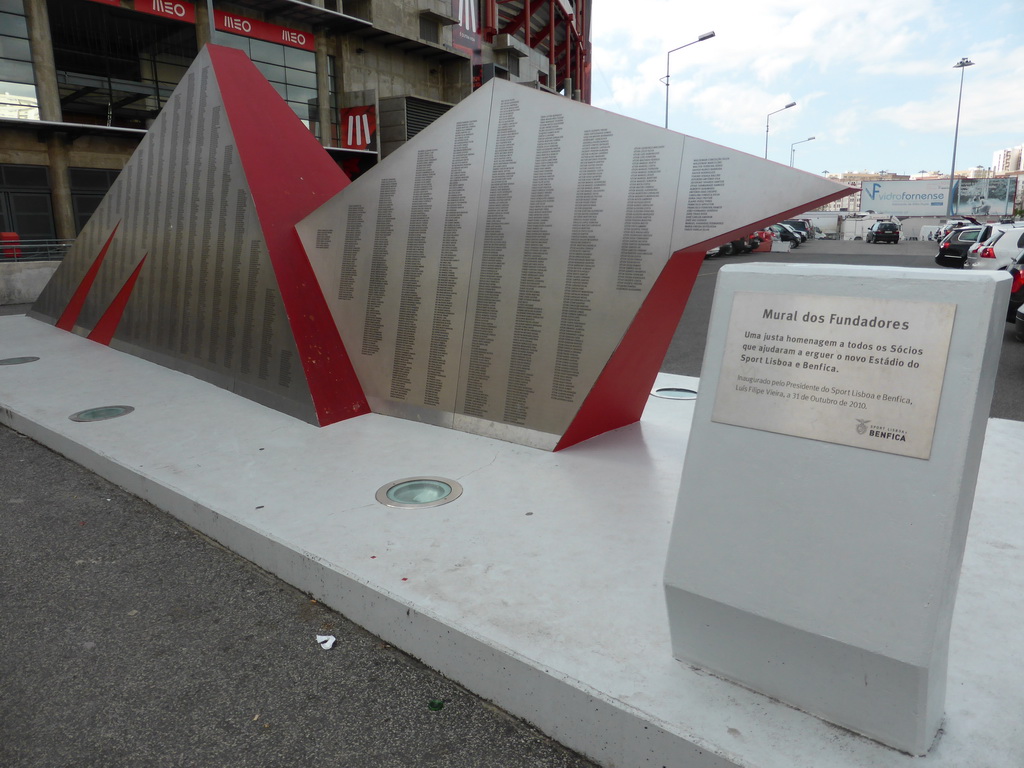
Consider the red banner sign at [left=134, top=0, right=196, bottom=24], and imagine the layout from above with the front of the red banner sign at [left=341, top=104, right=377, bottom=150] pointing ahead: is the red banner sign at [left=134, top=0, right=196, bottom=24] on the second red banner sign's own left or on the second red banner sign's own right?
on the second red banner sign's own right

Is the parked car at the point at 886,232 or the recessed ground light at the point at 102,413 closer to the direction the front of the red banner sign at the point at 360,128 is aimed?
the recessed ground light

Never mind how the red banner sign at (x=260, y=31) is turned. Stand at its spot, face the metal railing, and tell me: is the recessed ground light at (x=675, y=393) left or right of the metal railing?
left

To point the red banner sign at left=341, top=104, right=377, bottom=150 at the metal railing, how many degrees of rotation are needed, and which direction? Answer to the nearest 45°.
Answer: approximately 45° to its right

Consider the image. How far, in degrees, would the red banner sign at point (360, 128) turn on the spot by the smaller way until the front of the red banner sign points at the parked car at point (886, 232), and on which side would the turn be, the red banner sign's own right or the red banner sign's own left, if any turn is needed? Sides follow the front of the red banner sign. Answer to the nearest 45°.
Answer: approximately 90° to the red banner sign's own left

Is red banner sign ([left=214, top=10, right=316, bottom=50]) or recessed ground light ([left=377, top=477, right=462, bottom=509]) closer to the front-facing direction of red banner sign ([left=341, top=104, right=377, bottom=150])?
the recessed ground light

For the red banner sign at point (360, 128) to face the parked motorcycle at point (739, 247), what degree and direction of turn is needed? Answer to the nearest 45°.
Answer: approximately 90° to its left

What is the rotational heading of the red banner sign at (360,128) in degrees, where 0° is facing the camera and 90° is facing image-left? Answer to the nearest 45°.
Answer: approximately 0°
